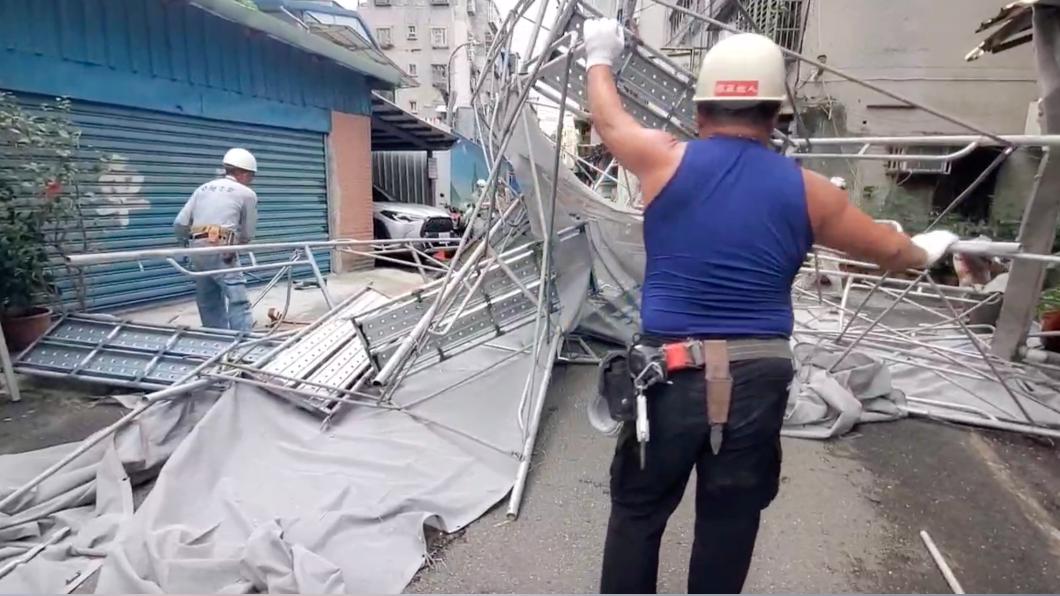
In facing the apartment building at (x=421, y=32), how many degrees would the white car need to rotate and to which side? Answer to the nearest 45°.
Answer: approximately 135° to its left

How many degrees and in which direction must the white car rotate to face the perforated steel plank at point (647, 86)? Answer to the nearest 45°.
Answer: approximately 45° to its right

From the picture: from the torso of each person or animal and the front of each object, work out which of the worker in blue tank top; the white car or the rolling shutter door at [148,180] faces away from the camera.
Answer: the worker in blue tank top

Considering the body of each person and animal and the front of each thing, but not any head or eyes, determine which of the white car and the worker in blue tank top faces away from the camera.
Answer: the worker in blue tank top

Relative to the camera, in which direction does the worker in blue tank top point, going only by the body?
away from the camera

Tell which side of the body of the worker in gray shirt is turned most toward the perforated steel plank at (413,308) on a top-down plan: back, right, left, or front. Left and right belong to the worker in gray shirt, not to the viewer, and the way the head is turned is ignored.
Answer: right

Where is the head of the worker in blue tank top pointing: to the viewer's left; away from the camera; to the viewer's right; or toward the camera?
away from the camera

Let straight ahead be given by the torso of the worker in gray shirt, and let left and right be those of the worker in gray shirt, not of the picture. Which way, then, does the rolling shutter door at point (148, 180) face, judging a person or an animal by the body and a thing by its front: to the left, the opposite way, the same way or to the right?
to the right

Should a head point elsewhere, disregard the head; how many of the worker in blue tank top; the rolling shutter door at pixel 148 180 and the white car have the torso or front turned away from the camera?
1

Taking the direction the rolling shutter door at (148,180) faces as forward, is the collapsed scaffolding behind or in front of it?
in front

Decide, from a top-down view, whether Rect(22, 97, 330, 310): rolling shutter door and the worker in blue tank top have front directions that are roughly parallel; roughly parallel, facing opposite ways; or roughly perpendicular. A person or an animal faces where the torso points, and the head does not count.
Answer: roughly perpendicular

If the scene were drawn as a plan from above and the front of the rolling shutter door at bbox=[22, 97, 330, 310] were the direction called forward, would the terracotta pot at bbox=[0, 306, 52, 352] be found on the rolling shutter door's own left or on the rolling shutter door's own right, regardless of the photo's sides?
on the rolling shutter door's own right

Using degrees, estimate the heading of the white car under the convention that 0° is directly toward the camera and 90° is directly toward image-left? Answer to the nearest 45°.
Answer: approximately 315°

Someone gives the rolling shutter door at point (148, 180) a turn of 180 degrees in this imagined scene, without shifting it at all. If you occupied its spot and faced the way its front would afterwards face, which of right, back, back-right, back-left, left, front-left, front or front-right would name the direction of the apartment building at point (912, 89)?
back-right

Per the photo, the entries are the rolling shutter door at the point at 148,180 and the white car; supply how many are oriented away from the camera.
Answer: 0

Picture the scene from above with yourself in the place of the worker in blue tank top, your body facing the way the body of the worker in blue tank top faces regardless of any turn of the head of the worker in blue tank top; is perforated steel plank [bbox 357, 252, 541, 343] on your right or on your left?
on your left
